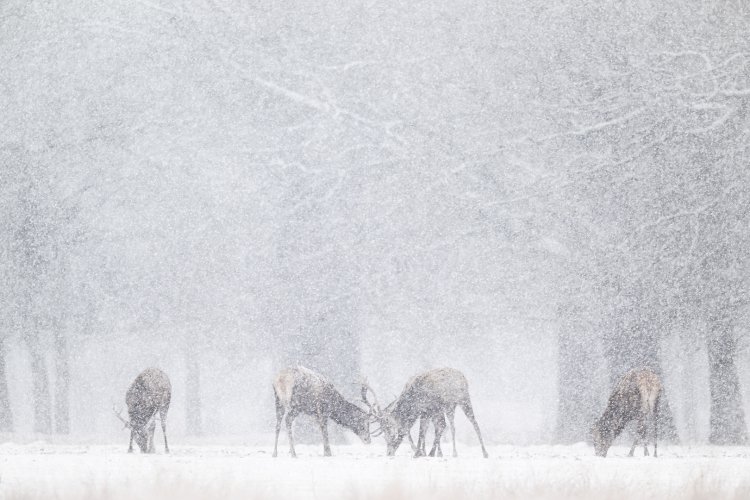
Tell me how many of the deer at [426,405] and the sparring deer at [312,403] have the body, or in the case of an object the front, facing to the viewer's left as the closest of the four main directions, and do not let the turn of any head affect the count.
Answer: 1

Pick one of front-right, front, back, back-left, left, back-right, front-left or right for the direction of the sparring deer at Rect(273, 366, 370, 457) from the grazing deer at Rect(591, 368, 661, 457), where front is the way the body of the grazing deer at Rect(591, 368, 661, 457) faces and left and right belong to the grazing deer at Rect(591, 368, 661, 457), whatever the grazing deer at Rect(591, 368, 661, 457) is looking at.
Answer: front-left

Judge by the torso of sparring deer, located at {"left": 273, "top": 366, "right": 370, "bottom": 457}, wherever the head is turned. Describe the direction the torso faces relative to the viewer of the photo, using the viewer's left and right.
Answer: facing away from the viewer and to the right of the viewer

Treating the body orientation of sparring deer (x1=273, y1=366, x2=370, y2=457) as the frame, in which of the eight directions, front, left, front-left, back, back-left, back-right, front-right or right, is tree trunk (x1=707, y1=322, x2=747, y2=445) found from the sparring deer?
front

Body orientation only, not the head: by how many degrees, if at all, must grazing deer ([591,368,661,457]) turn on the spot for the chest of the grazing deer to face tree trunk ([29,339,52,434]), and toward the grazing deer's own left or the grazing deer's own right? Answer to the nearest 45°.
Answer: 0° — it already faces it

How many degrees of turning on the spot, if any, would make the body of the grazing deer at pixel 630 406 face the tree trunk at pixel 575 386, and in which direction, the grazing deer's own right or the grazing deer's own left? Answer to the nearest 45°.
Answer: approximately 45° to the grazing deer's own right

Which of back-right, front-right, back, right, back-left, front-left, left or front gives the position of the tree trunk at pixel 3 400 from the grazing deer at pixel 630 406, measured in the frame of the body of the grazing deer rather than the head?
front

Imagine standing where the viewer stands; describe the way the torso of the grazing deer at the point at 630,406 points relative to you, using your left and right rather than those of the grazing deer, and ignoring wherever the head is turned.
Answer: facing away from the viewer and to the left of the viewer

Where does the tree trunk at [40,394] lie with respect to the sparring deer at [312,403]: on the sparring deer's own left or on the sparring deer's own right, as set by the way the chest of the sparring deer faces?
on the sparring deer's own left

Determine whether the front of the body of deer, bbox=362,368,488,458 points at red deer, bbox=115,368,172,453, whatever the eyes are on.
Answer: yes

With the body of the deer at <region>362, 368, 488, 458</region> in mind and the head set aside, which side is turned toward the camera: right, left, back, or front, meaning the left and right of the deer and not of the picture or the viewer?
left

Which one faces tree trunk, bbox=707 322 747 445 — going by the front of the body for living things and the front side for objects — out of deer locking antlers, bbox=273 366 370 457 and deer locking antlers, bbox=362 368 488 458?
deer locking antlers, bbox=273 366 370 457
